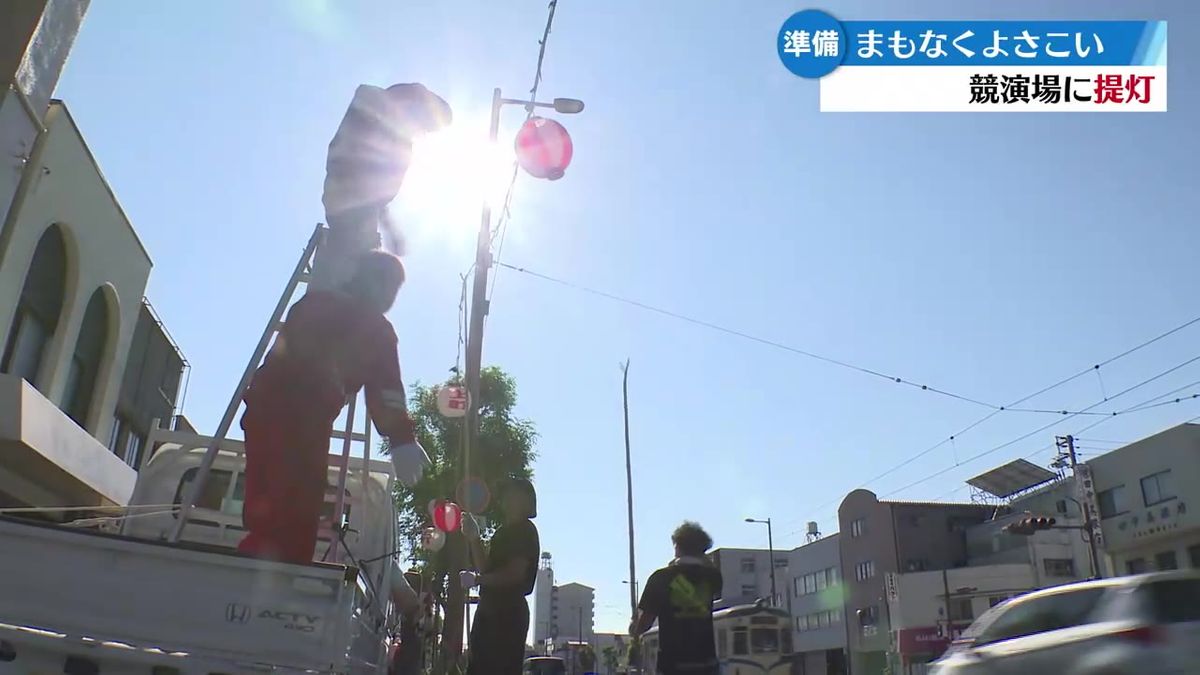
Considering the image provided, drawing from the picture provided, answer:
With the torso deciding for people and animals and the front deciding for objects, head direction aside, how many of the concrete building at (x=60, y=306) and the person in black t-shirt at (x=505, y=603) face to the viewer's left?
1

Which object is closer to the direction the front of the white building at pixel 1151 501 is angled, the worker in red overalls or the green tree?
the green tree

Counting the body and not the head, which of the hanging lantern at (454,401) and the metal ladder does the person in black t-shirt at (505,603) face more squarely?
the metal ladder

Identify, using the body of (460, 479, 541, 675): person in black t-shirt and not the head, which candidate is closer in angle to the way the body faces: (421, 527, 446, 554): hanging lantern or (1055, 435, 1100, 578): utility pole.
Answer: the hanging lantern

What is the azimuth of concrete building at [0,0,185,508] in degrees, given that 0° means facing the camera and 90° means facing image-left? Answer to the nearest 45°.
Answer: approximately 315°

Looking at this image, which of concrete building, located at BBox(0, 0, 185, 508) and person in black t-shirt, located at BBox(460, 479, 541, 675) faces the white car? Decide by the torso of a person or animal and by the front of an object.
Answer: the concrete building

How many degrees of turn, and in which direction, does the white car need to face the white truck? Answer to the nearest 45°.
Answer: approximately 90° to its left

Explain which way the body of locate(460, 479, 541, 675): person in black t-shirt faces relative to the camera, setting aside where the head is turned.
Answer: to the viewer's left

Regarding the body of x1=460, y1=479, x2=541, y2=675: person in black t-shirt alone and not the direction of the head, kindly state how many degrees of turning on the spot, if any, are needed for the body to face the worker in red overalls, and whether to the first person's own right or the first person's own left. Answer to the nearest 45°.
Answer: approximately 45° to the first person's own left

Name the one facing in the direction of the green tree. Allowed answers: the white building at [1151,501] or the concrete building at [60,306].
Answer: the white building

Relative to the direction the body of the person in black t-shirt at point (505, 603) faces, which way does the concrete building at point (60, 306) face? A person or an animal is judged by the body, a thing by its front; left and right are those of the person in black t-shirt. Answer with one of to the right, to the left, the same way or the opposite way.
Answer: the opposite way

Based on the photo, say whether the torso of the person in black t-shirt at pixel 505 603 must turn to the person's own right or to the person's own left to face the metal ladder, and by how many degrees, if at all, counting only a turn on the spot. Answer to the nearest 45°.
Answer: approximately 45° to the person's own left

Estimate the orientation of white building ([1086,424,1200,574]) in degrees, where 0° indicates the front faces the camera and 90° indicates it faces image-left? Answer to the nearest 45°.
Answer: approximately 45°

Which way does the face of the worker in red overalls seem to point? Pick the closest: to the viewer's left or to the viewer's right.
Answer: to the viewer's right
